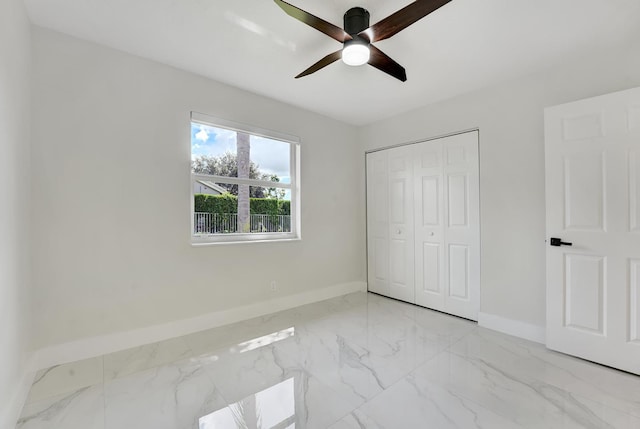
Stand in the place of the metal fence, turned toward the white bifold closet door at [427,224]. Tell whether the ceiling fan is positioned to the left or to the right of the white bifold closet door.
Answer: right

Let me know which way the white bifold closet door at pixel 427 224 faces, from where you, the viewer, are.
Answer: facing the viewer and to the left of the viewer

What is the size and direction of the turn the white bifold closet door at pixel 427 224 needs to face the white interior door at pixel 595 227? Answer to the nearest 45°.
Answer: approximately 90° to its left

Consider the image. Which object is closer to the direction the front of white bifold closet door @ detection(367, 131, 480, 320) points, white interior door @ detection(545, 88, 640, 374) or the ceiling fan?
the ceiling fan

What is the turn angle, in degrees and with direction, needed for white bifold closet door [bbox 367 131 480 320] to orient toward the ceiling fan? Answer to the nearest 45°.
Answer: approximately 45° to its left
